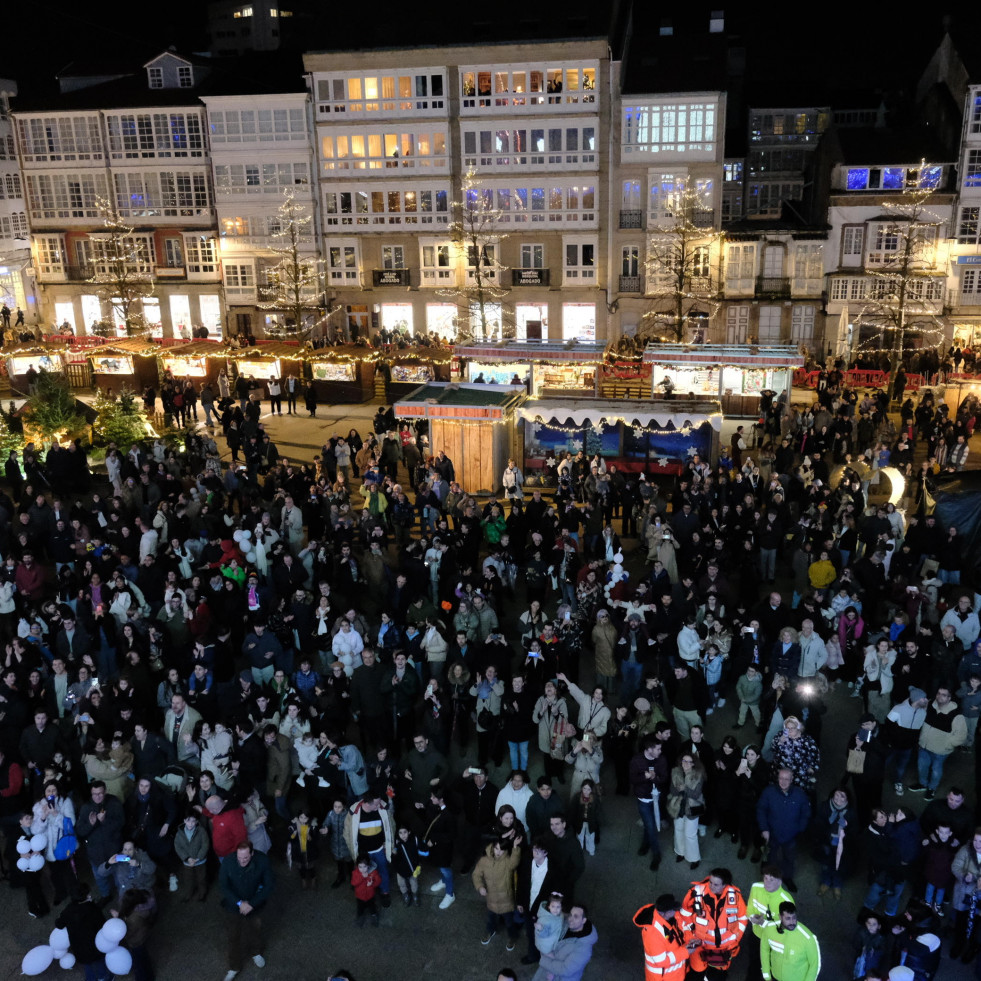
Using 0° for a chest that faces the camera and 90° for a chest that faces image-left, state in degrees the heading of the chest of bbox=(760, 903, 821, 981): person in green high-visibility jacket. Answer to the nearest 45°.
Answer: approximately 0°

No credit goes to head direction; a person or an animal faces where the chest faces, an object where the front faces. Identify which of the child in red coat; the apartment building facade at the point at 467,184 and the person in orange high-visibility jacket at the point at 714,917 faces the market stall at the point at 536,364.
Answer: the apartment building facade

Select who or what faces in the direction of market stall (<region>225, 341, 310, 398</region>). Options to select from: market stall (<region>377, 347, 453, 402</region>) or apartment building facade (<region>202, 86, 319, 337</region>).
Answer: the apartment building facade

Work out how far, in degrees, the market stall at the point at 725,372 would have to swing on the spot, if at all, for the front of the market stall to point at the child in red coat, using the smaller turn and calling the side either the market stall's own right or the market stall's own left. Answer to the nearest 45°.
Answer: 0° — it already faces them
